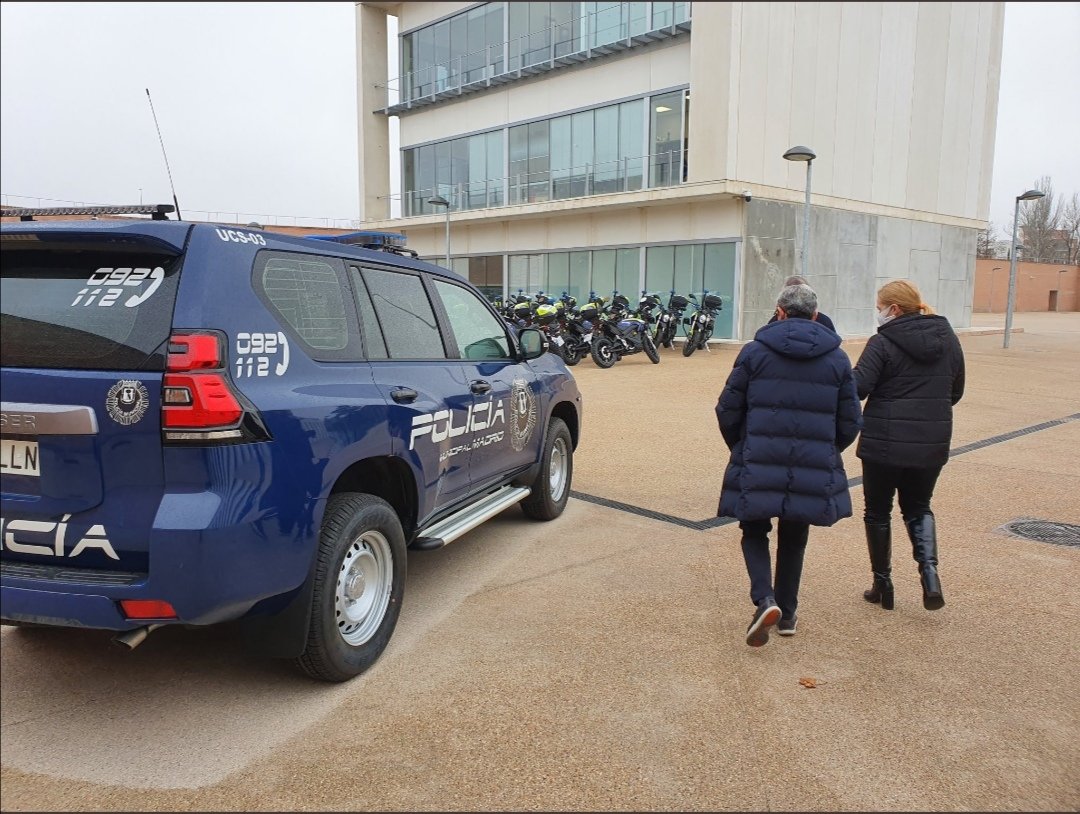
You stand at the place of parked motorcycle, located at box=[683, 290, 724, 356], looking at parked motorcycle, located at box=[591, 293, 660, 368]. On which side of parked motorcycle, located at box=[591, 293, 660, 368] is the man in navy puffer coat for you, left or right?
left

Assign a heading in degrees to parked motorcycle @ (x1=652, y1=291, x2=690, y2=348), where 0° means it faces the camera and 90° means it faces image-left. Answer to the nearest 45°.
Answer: approximately 45°

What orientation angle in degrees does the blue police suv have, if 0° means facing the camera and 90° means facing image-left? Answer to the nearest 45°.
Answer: approximately 225°

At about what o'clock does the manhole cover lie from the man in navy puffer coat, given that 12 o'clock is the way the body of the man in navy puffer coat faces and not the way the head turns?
The manhole cover is roughly at 1 o'clock from the man in navy puffer coat.

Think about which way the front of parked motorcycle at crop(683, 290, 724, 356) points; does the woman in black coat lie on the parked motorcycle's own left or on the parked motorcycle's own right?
on the parked motorcycle's own left

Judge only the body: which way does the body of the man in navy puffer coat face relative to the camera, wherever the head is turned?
away from the camera

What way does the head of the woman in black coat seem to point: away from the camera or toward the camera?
away from the camera

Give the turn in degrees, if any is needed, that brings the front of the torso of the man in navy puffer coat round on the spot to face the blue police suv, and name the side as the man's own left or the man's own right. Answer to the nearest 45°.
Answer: approximately 135° to the man's own left

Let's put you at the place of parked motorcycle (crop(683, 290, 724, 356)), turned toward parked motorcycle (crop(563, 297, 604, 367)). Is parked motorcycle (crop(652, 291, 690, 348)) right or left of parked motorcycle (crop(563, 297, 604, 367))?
right

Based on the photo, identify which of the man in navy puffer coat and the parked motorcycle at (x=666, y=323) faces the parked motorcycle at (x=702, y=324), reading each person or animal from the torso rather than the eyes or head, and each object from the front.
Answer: the man in navy puffer coat

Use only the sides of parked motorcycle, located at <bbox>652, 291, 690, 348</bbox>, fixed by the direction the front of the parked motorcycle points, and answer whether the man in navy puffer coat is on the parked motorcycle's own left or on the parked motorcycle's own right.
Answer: on the parked motorcycle's own left

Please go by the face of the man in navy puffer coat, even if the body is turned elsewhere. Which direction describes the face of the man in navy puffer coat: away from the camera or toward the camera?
away from the camera
